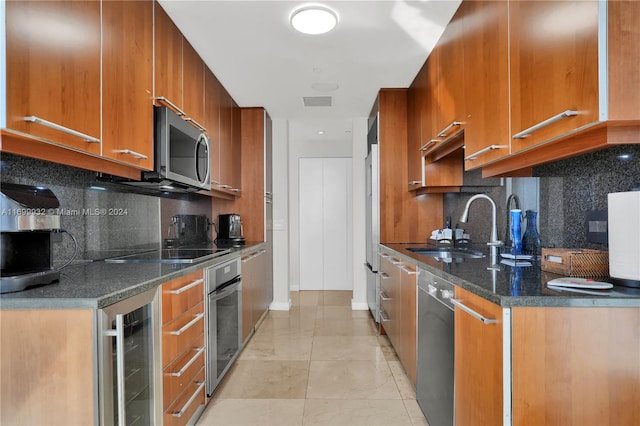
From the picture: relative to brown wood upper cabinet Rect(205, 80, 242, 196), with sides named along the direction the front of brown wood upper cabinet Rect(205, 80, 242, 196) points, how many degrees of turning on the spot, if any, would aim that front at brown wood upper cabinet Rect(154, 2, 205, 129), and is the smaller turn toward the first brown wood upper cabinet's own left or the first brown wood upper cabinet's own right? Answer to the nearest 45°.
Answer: approximately 90° to the first brown wood upper cabinet's own right

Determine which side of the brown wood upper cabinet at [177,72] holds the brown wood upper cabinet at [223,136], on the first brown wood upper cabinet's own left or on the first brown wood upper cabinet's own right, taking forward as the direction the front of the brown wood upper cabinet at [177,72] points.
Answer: on the first brown wood upper cabinet's own left

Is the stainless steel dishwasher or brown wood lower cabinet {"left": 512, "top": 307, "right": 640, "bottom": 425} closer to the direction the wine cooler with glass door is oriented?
the brown wood lower cabinet

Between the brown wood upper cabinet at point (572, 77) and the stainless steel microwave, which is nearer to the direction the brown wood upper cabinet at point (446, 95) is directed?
the stainless steel microwave

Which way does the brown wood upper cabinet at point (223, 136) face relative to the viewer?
to the viewer's right

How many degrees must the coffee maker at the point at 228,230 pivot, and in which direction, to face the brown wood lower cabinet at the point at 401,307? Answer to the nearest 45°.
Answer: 0° — it already faces it

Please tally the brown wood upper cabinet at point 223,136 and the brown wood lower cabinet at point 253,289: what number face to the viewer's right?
2

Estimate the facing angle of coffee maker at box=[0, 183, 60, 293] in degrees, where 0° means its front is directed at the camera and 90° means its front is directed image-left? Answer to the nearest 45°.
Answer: approximately 315°

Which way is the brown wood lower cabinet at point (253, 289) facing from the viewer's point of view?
to the viewer's right

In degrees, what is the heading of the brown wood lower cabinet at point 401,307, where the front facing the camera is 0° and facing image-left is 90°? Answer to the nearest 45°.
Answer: approximately 90°
